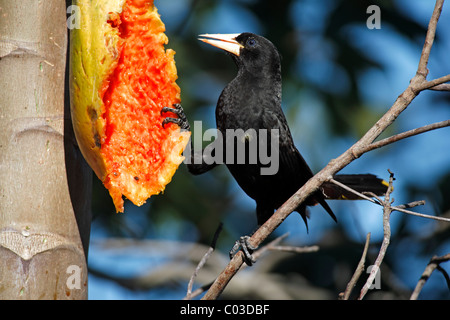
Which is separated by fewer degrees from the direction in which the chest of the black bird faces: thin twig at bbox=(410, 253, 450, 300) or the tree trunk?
the tree trunk

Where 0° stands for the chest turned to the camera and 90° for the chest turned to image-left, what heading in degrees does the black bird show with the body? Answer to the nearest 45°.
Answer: approximately 90°

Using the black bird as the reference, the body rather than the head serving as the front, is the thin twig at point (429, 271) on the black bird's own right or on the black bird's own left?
on the black bird's own left

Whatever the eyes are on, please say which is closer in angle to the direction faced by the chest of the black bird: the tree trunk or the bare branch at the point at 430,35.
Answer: the tree trunk
